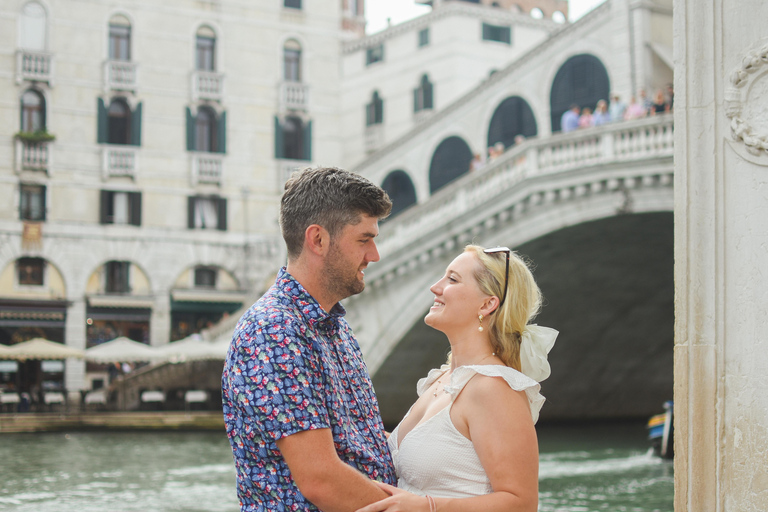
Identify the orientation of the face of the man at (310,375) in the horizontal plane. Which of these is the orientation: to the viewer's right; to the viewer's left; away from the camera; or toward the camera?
to the viewer's right

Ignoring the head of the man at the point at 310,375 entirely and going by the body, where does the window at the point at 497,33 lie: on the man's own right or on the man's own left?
on the man's own left

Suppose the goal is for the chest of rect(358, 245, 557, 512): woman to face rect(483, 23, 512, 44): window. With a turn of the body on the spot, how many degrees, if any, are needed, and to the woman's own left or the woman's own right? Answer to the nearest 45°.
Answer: approximately 90° to the woman's own right

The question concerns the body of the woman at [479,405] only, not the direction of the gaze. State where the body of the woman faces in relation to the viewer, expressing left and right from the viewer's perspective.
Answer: facing to the left of the viewer

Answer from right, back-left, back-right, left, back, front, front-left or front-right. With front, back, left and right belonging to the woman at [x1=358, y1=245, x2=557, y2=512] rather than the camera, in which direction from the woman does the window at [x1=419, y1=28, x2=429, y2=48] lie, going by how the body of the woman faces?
right

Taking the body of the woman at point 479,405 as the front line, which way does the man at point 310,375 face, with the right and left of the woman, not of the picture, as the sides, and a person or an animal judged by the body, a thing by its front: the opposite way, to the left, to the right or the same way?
the opposite way

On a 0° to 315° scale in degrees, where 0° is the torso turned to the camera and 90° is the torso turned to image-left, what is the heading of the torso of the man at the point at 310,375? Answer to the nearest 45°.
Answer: approximately 270°

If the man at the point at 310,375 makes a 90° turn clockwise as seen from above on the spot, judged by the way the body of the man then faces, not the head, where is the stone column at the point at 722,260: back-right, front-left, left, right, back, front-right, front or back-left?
back-left

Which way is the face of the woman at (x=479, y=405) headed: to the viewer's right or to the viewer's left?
to the viewer's left

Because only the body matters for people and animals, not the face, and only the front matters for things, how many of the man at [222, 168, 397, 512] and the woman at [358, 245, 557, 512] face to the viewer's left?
1

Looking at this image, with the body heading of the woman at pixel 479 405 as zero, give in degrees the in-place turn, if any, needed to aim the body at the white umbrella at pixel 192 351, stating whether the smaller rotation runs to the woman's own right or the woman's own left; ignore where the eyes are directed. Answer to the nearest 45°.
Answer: approximately 90° to the woman's own right

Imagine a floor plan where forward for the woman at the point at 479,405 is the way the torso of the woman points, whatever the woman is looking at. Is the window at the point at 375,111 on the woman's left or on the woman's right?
on the woman's right
